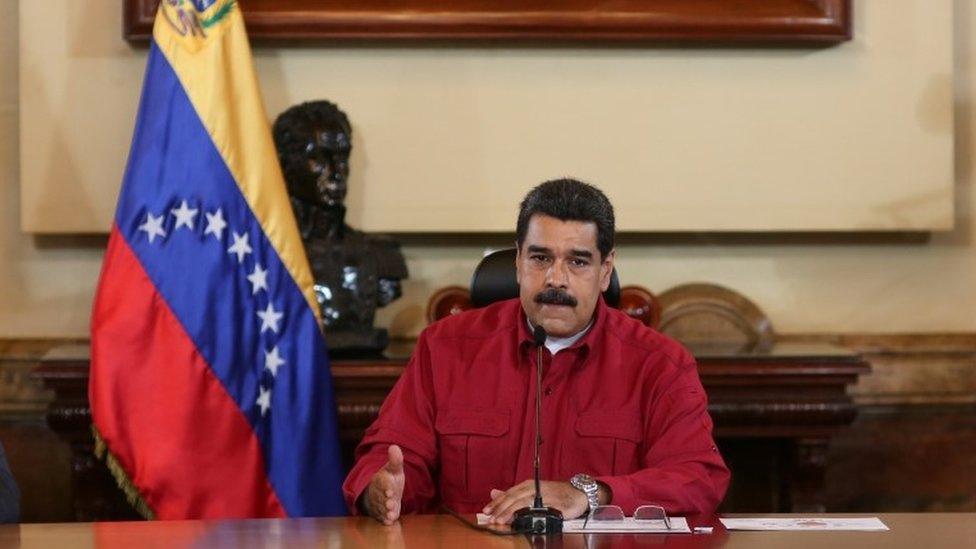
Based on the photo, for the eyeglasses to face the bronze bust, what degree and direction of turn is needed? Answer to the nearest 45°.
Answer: approximately 135° to its right

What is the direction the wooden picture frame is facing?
toward the camera

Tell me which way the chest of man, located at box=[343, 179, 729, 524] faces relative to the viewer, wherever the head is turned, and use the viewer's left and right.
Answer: facing the viewer

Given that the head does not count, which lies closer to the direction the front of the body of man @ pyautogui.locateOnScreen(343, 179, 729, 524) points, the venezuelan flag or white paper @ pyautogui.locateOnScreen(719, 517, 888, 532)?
the white paper

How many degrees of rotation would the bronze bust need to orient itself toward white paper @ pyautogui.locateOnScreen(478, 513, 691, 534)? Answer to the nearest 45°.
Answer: approximately 45° to its right

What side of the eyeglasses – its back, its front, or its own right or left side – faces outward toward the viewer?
front

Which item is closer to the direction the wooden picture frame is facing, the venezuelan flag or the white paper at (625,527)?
the white paper

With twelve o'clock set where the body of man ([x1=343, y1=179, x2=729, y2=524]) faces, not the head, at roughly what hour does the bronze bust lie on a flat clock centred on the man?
The bronze bust is roughly at 5 o'clock from the man.

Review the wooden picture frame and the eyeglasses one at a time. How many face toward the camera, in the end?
2

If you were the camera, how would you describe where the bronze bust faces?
facing the viewer and to the right of the viewer
